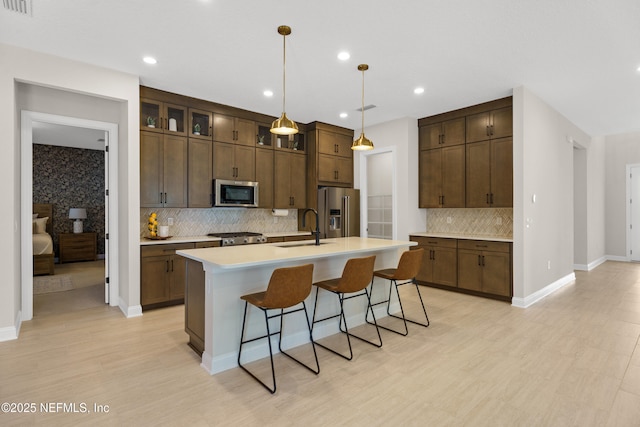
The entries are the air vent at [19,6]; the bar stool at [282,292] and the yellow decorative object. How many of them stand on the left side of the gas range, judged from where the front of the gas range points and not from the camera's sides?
0

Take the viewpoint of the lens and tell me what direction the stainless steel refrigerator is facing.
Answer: facing the viewer and to the right of the viewer

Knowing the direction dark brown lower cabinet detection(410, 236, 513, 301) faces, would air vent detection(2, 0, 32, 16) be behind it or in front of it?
in front

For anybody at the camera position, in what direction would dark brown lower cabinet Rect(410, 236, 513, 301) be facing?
facing the viewer and to the left of the viewer

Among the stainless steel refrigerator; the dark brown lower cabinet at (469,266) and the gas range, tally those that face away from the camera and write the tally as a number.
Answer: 0

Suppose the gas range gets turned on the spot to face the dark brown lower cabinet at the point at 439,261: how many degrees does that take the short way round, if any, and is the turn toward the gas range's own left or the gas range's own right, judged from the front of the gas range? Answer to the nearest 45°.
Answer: approximately 45° to the gas range's own left

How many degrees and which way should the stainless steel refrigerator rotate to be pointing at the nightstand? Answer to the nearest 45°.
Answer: approximately 135° to its right

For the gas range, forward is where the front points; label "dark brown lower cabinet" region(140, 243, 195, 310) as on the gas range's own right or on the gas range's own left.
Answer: on the gas range's own right

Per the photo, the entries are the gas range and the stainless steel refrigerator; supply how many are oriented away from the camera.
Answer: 0

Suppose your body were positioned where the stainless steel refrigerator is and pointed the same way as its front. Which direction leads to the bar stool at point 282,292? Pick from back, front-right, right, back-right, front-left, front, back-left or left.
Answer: front-right

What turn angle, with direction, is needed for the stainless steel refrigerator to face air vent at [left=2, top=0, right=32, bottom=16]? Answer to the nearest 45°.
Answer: approximately 90° to its right

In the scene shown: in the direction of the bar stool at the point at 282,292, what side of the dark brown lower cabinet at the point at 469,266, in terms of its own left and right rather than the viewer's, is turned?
front

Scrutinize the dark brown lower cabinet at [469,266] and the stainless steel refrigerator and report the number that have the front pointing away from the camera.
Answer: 0

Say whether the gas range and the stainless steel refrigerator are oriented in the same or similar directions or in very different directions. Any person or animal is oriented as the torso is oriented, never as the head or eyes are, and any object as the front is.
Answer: same or similar directions

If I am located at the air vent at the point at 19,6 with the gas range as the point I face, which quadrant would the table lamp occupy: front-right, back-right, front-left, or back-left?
front-left
